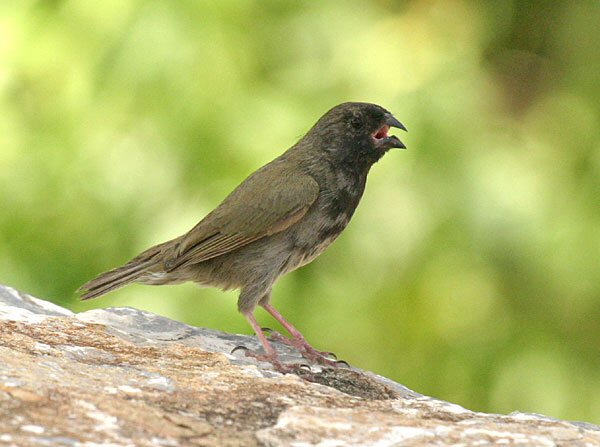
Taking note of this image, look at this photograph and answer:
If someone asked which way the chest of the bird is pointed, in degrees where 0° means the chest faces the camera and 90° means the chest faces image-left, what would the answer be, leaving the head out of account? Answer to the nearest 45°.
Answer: approximately 270°
